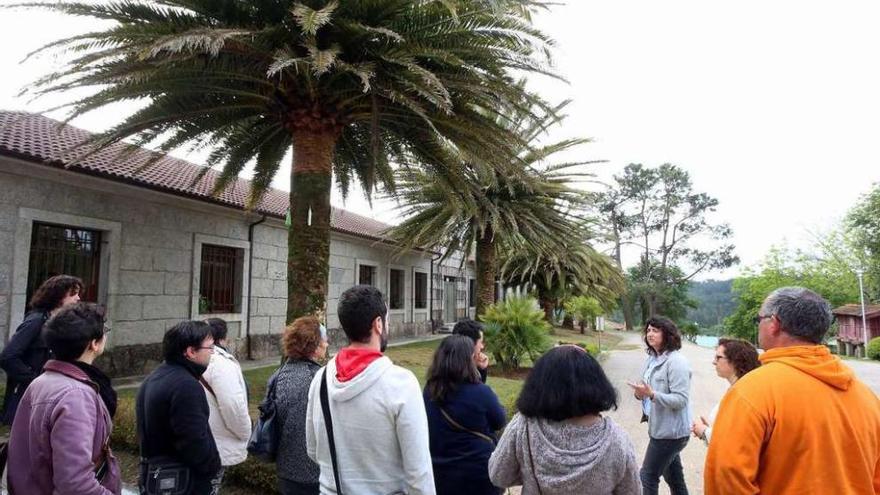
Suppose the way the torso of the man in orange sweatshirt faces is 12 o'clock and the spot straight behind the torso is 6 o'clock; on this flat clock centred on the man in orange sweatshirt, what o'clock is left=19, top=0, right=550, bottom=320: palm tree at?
The palm tree is roughly at 11 o'clock from the man in orange sweatshirt.

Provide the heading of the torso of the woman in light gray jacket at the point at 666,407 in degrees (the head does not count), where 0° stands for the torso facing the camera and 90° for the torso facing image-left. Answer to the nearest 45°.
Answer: approximately 45°

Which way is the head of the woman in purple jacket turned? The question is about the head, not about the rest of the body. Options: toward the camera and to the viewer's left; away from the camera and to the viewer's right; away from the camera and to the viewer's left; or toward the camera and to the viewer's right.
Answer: away from the camera and to the viewer's right

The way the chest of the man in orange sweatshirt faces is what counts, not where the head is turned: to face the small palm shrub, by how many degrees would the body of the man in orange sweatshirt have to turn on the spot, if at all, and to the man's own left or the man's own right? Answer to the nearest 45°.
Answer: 0° — they already face it

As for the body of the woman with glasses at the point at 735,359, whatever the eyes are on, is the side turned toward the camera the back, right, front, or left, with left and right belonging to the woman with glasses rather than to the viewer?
left

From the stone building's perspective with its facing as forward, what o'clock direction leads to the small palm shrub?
The small palm shrub is roughly at 11 o'clock from the stone building.

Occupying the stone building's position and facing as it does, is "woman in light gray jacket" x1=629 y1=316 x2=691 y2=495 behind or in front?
in front

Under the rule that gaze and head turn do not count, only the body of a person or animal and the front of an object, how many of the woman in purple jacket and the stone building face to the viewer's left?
0

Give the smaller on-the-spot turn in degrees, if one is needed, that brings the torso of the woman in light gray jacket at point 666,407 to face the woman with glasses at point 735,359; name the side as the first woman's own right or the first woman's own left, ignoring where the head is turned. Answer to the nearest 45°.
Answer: approximately 90° to the first woman's own left

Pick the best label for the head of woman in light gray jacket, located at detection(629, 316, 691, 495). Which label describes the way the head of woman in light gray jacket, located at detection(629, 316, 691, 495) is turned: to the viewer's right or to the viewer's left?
to the viewer's left

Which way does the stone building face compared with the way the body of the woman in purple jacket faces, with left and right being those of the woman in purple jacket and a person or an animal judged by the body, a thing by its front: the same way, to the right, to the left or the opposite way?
to the right

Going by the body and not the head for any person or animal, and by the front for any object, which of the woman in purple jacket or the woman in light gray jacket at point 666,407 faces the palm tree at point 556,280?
the woman in purple jacket

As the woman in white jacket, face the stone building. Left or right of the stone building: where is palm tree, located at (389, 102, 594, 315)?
right

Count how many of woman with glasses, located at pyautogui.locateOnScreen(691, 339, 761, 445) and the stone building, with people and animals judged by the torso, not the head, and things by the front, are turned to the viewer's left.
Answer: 1

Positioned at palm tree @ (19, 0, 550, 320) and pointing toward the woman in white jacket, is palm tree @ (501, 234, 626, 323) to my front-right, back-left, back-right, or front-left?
back-left

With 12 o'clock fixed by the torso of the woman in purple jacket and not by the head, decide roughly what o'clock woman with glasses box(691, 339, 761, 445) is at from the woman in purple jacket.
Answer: The woman with glasses is roughly at 2 o'clock from the woman in purple jacket.

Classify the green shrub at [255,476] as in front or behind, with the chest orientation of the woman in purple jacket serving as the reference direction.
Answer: in front
